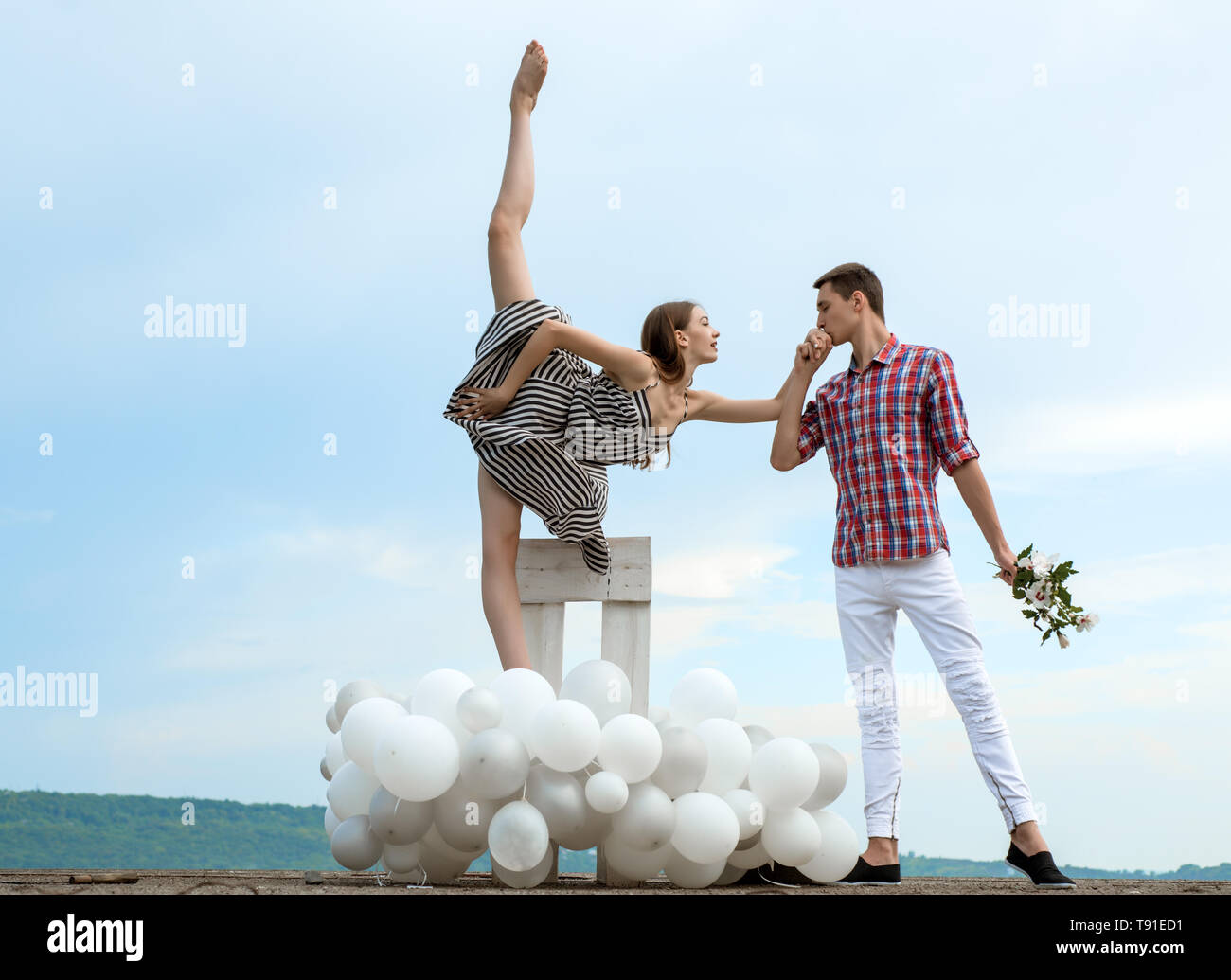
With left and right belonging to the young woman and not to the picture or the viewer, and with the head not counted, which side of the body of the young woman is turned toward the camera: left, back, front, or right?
right

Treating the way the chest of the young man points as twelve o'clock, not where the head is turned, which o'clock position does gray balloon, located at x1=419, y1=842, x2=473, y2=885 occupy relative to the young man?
The gray balloon is roughly at 1 o'clock from the young man.

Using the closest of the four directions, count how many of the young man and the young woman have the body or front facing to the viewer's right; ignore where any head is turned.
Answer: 1

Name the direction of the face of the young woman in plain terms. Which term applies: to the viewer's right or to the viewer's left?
to the viewer's right

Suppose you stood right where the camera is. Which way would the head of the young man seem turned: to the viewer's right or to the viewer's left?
to the viewer's left

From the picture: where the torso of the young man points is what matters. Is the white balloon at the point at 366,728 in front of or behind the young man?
in front
